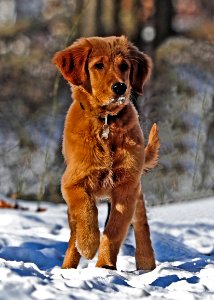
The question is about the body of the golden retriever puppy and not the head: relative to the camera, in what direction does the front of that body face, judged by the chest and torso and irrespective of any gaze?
toward the camera
